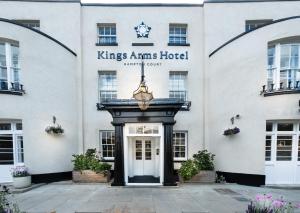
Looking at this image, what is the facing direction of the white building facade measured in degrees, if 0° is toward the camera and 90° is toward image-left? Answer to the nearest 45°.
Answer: approximately 0°

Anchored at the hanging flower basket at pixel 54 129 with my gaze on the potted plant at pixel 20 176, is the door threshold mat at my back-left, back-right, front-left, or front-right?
back-left
